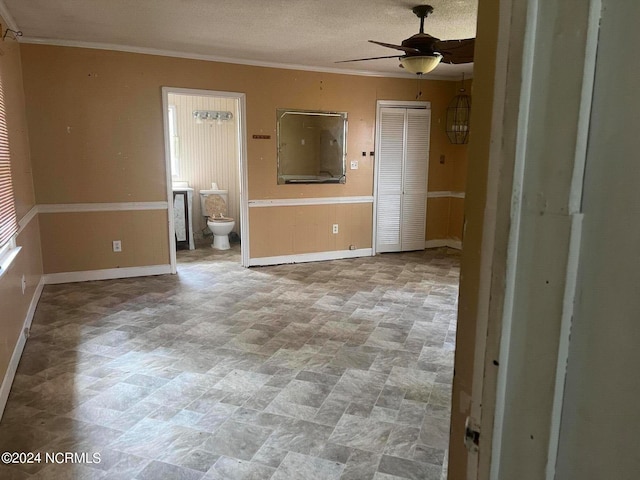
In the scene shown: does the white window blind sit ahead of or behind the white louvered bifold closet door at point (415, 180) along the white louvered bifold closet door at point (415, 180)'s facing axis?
ahead

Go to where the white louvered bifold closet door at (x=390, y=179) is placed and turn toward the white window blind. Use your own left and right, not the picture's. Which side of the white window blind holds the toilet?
right

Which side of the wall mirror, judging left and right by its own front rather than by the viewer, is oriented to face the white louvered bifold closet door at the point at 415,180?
left

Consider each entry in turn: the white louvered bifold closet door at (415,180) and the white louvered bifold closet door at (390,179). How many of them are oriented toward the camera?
2

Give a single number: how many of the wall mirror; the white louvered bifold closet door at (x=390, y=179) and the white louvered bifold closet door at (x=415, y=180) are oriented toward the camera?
3

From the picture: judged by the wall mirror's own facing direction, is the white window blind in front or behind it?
in front

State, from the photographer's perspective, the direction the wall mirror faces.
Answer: facing the viewer

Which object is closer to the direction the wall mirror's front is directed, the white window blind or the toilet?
the white window blind

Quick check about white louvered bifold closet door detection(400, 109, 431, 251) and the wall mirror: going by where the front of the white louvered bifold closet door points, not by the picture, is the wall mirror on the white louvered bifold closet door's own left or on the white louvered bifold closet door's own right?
on the white louvered bifold closet door's own right

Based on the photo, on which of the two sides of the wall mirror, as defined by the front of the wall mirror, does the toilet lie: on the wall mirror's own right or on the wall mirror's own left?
on the wall mirror's own right

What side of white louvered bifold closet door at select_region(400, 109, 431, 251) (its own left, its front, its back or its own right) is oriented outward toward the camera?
front

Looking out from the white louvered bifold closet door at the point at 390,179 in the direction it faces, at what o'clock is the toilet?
The toilet is roughly at 3 o'clock from the white louvered bifold closet door.

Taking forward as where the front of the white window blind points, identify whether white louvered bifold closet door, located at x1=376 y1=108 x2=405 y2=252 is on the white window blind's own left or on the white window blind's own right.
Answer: on the white window blind's own left

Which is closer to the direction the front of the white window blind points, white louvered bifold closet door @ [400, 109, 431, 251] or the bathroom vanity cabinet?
the white louvered bifold closet door
